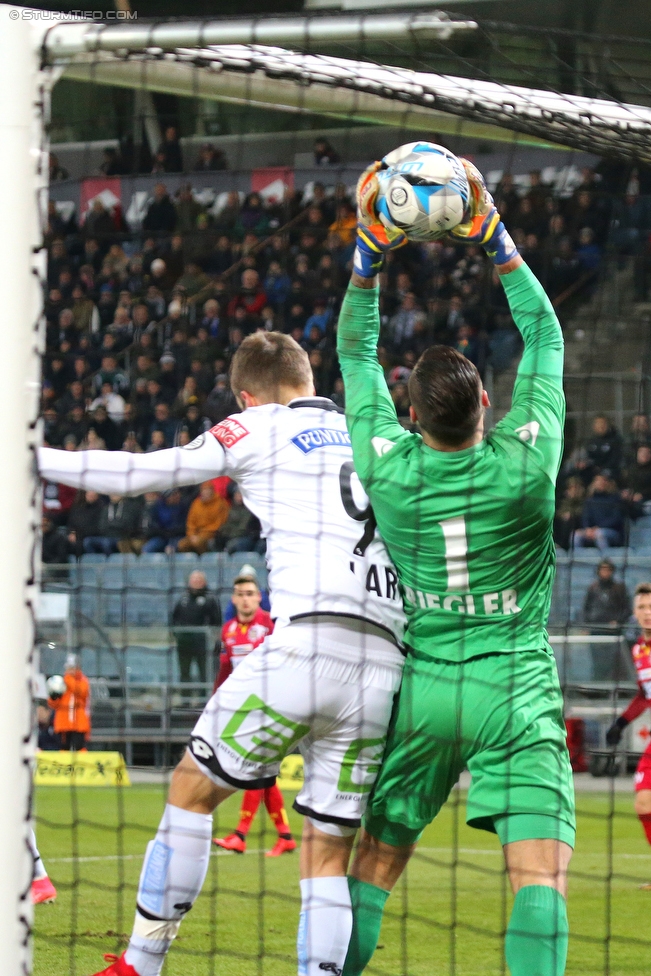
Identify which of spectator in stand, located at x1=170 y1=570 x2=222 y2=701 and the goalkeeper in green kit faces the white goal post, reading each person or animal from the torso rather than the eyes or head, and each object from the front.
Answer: the spectator in stand

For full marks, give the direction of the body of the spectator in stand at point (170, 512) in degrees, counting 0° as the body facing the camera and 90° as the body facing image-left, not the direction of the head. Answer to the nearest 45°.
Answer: approximately 45°

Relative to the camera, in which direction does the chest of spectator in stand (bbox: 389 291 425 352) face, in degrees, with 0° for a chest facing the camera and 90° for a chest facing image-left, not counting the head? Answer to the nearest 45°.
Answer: approximately 0°

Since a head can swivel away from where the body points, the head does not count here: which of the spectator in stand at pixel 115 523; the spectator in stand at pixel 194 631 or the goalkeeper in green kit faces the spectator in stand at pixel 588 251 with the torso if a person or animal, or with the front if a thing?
the goalkeeper in green kit

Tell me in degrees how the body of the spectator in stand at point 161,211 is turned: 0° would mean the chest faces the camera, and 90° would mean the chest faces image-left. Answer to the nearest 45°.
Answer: approximately 0°

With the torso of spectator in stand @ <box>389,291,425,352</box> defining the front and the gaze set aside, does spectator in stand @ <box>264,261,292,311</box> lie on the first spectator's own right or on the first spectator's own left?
on the first spectator's own right
